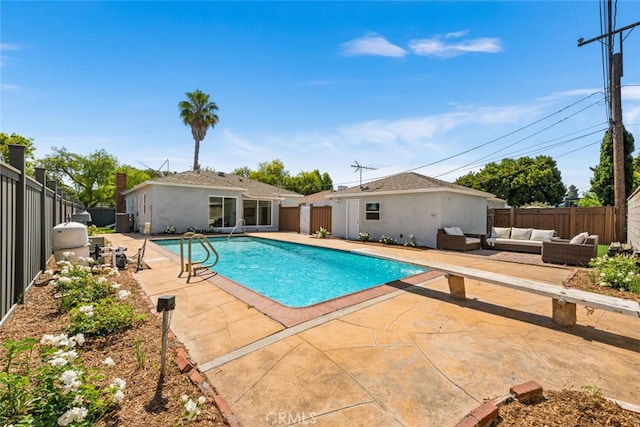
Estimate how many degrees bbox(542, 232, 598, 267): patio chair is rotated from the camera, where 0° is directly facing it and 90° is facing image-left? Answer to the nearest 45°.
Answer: approximately 90°

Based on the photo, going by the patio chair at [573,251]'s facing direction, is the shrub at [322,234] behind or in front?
in front

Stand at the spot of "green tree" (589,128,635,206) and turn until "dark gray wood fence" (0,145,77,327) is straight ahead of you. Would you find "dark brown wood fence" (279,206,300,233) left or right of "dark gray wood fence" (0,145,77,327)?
right

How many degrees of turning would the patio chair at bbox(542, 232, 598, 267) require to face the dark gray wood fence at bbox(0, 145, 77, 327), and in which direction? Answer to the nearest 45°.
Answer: approximately 45° to its left

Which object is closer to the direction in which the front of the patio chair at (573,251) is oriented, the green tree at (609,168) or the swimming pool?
the swimming pool
